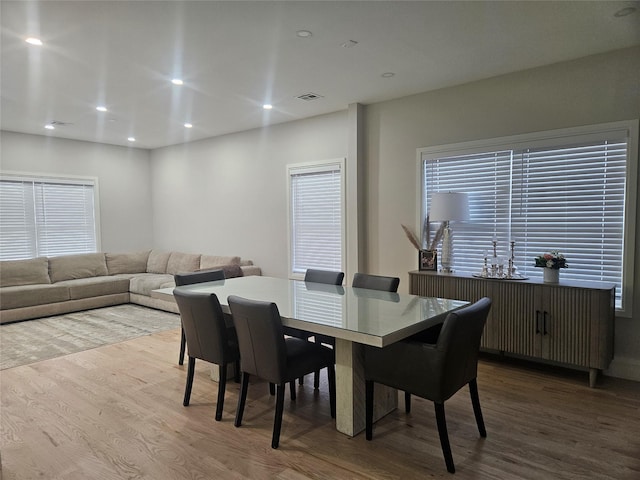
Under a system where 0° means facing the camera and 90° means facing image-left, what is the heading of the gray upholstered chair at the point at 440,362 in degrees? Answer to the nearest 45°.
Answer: approximately 135°

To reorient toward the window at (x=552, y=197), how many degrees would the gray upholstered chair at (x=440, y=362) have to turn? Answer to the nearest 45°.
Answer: approximately 90° to its right

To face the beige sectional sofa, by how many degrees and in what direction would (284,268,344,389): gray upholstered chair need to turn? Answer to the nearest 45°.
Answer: approximately 90° to its right

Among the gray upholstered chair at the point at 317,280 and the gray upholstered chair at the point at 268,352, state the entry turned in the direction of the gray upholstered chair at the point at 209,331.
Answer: the gray upholstered chair at the point at 317,280

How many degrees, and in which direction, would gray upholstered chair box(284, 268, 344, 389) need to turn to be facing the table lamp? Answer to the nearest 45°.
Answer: approximately 135° to its left

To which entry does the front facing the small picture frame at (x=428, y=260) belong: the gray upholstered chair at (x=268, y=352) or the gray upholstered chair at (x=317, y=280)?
the gray upholstered chair at (x=268, y=352)

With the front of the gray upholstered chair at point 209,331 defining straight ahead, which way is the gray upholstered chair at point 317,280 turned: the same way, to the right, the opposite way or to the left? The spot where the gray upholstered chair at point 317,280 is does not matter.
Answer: the opposite way

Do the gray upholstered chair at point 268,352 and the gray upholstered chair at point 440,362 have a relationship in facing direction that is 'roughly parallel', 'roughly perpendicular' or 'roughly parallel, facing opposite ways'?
roughly perpendicular
